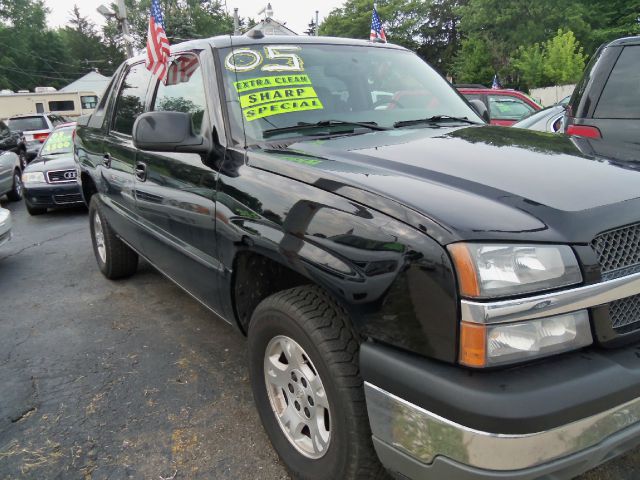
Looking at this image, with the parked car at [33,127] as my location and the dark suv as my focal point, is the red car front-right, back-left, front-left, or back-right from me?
front-left

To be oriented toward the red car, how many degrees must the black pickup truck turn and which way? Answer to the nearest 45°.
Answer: approximately 135° to its left

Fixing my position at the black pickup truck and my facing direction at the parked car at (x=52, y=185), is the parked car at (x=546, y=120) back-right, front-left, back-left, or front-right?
front-right

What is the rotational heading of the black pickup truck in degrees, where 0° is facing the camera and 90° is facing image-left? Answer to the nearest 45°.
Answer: approximately 315°

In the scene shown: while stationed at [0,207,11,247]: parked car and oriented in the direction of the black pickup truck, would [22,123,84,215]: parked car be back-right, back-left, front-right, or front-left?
back-left

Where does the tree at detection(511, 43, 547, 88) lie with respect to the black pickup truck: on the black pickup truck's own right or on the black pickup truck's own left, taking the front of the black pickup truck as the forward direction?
on the black pickup truck's own left

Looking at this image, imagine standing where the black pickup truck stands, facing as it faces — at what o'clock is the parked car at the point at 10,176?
The parked car is roughly at 6 o'clock from the black pickup truck.

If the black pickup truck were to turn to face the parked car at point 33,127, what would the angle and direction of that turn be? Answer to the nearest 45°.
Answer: approximately 180°

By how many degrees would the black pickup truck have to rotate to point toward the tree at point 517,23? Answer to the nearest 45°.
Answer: approximately 135° to its left

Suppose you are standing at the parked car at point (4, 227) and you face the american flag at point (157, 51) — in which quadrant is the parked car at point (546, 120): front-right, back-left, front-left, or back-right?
front-left

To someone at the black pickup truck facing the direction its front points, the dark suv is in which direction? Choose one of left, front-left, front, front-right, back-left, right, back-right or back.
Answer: left

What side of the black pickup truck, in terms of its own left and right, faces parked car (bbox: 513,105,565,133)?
left

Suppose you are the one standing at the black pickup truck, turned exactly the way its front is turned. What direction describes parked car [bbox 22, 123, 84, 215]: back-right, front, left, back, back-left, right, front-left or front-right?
back

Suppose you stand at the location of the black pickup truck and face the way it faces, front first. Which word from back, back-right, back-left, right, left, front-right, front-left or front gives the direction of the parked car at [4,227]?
back
